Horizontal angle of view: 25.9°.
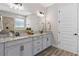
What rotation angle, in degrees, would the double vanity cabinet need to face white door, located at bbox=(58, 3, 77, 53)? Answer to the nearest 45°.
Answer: approximately 45° to its left
